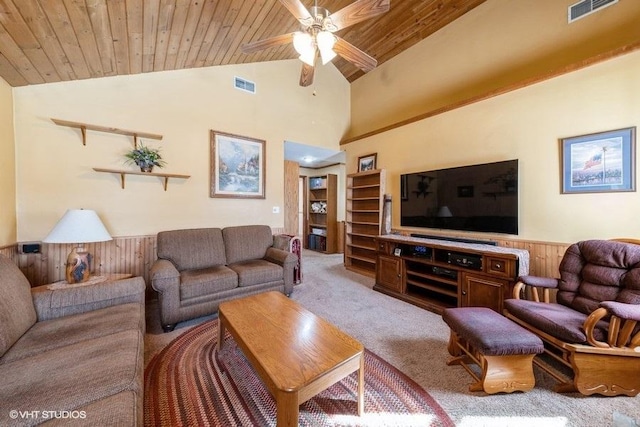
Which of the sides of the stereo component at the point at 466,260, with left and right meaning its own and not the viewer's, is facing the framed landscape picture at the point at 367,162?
right

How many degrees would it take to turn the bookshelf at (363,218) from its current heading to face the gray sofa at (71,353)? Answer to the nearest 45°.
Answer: approximately 45° to its left

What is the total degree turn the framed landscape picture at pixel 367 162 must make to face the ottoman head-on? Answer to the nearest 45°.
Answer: approximately 45° to its left

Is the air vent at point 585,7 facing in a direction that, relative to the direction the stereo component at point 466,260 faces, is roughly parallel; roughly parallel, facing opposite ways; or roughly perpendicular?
roughly parallel

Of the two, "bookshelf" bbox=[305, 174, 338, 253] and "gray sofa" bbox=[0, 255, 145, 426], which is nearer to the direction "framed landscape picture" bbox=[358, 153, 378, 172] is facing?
the gray sofa

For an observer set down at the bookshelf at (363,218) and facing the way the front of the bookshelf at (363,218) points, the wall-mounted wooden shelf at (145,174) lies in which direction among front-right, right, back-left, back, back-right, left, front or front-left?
front

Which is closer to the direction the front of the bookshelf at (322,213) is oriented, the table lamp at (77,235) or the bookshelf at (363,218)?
the table lamp

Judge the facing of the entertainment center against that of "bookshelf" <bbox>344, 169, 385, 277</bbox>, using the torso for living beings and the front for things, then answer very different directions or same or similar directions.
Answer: same or similar directions

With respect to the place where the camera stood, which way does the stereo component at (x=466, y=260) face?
facing the viewer and to the left of the viewer

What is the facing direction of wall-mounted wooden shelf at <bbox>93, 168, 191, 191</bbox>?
toward the camera

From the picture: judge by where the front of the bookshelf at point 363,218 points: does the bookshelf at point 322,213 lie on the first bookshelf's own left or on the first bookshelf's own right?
on the first bookshelf's own right

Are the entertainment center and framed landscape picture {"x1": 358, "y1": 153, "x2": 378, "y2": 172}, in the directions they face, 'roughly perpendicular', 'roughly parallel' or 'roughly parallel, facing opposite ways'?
roughly parallel

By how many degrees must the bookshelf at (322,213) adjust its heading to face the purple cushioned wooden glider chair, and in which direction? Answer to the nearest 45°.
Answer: approximately 45° to its left
